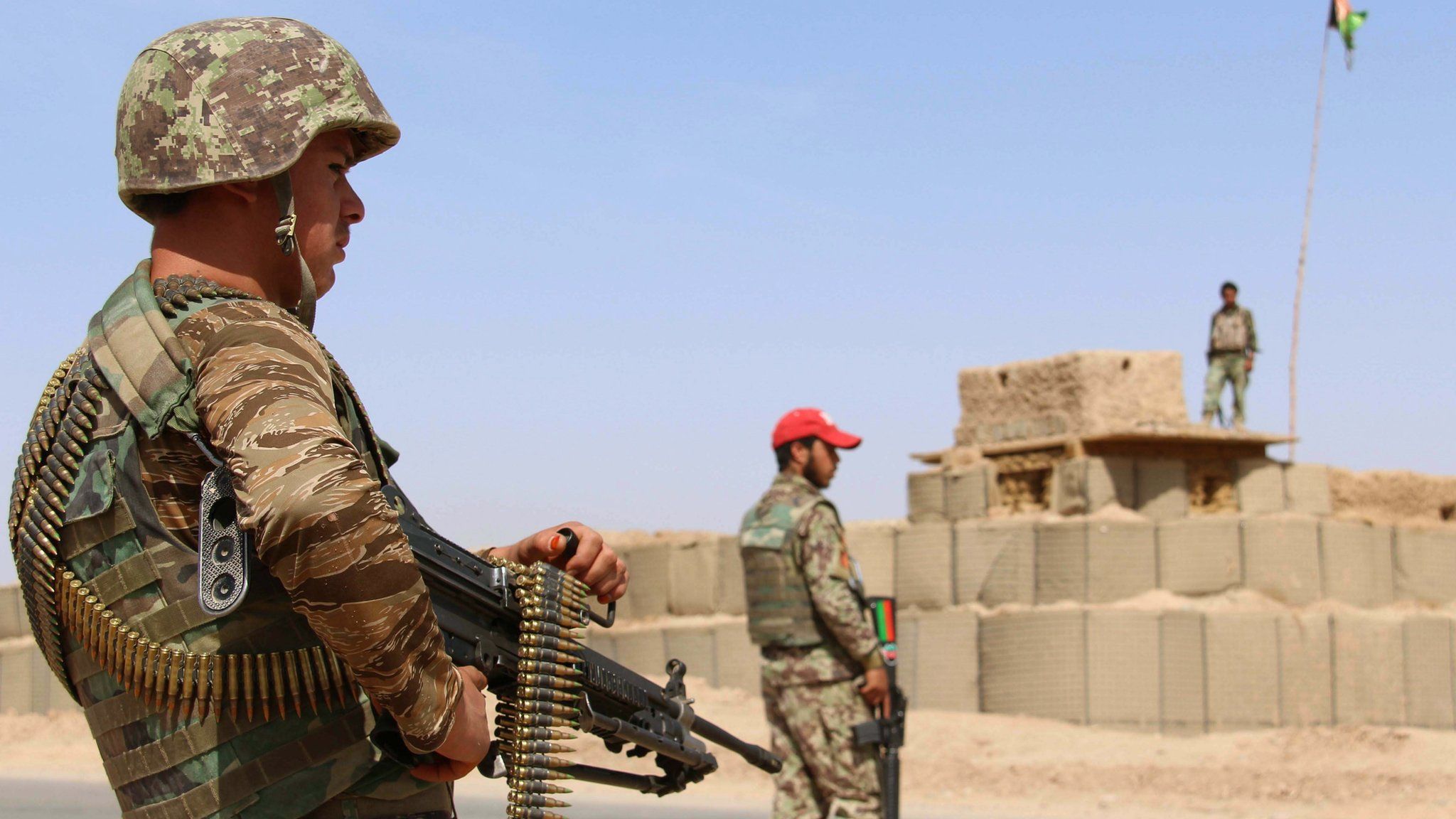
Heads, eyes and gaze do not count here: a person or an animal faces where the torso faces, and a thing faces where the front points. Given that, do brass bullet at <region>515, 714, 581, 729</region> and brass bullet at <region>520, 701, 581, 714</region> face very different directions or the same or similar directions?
same or similar directions

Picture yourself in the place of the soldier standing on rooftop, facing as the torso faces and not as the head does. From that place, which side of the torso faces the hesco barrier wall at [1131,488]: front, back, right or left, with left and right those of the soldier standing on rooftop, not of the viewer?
front

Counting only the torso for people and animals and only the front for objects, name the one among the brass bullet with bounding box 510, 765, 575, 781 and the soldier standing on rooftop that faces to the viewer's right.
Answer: the brass bullet

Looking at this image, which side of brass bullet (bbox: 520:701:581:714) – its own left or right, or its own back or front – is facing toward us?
right

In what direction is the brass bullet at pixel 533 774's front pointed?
to the viewer's right

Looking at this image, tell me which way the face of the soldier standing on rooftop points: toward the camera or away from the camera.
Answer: toward the camera

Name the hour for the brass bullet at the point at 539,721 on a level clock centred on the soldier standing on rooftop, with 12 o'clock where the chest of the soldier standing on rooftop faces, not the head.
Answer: The brass bullet is roughly at 12 o'clock from the soldier standing on rooftop.

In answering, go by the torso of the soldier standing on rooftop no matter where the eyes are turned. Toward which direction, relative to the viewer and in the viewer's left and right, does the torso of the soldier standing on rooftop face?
facing the viewer

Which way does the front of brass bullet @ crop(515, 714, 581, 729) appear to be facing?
to the viewer's right

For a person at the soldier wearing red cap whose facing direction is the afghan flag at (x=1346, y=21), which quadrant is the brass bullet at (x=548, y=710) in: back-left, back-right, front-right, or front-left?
back-right

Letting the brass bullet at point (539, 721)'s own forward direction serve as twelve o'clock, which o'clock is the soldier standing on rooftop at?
The soldier standing on rooftop is roughly at 10 o'clock from the brass bullet.

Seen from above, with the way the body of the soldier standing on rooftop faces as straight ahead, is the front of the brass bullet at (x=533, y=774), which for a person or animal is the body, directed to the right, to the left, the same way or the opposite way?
to the left
